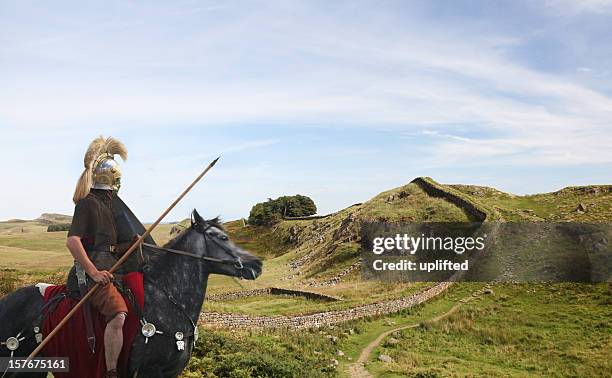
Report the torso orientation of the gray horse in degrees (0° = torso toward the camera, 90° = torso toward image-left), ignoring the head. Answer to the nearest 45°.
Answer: approximately 270°

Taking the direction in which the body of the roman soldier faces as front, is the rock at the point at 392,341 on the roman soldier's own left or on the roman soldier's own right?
on the roman soldier's own left

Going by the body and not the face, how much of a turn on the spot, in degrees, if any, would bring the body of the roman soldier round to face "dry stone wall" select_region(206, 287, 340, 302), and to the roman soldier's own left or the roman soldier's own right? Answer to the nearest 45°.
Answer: approximately 90° to the roman soldier's own left

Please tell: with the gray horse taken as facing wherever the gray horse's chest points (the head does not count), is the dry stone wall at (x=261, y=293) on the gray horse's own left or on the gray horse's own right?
on the gray horse's own left

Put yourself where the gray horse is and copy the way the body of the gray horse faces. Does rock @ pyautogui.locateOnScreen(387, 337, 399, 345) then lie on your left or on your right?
on your left

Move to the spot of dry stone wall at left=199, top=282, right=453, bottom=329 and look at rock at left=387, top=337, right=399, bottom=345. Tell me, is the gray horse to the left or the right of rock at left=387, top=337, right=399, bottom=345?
right

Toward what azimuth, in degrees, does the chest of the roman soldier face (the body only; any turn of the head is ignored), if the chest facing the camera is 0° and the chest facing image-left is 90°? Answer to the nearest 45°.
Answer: approximately 270°
